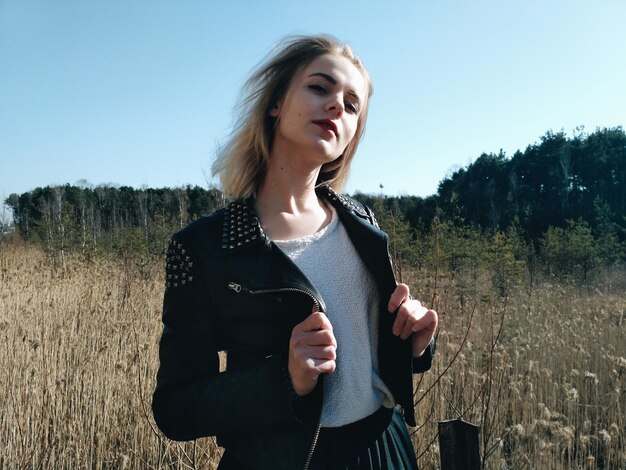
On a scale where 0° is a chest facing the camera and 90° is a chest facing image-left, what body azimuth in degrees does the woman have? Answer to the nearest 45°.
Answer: approximately 315°
